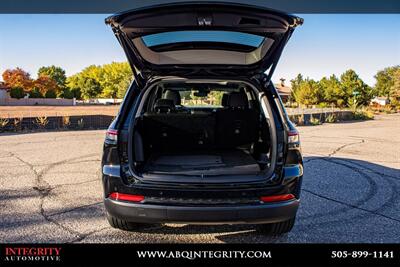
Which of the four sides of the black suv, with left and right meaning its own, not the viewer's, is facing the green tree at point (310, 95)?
front

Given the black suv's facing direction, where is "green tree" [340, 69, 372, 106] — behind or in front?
in front

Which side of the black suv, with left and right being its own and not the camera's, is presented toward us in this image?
back
